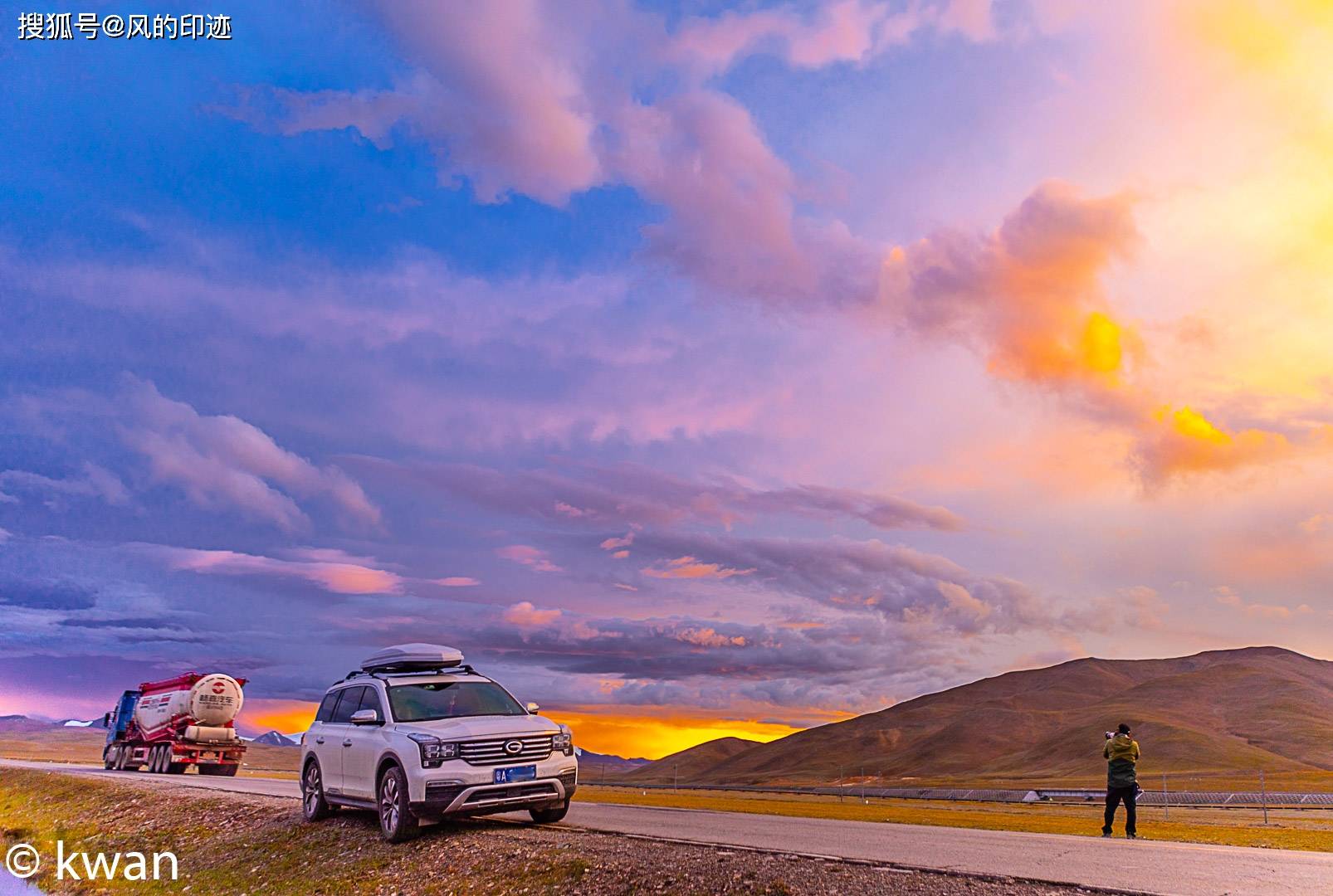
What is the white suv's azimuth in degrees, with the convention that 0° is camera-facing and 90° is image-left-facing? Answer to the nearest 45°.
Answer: approximately 315°

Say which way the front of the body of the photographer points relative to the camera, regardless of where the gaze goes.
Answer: away from the camera
